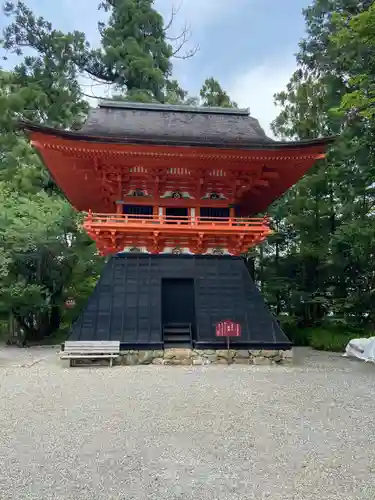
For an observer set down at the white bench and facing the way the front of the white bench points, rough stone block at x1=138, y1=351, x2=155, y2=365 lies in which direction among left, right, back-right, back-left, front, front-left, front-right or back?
left

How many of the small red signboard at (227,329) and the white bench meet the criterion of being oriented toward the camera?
2

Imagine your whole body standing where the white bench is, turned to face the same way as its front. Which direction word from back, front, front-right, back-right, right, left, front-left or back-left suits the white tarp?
left

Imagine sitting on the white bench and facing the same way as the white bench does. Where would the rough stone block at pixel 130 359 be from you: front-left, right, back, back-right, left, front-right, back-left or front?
left

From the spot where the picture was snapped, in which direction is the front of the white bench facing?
facing the viewer

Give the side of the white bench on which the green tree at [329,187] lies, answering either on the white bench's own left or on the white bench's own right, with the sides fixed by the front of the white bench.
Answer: on the white bench's own left

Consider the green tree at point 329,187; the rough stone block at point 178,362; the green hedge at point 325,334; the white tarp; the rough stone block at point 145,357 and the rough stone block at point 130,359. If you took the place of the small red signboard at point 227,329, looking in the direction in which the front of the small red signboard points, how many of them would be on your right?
3

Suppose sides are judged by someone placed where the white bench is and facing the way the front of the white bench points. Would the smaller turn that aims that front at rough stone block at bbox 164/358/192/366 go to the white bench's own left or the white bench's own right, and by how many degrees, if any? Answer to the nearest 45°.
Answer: approximately 90° to the white bench's own left

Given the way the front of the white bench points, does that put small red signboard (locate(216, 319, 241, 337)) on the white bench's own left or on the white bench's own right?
on the white bench's own left

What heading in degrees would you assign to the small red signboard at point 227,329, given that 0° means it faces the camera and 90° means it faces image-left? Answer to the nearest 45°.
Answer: approximately 0°
